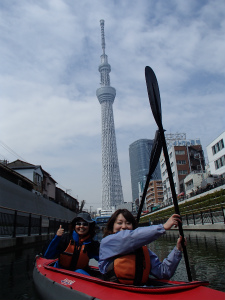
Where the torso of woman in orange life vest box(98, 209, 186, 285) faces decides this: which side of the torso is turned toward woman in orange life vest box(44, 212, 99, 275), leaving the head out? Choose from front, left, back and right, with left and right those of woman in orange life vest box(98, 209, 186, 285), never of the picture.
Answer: back

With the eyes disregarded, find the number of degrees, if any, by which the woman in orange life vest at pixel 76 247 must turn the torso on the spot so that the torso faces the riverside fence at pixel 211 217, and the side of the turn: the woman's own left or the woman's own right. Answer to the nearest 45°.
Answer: approximately 135° to the woman's own left

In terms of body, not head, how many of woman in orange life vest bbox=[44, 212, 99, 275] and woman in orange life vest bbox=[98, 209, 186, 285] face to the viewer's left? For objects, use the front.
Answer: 0

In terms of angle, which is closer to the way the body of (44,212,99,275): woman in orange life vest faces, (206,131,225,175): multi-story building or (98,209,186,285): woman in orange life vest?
the woman in orange life vest

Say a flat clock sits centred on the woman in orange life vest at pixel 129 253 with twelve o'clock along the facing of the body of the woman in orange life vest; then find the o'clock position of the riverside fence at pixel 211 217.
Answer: The riverside fence is roughly at 8 o'clock from the woman in orange life vest.

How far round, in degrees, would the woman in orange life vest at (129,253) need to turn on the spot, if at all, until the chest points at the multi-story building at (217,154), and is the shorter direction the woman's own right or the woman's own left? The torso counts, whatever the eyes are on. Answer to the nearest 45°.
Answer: approximately 135° to the woman's own left

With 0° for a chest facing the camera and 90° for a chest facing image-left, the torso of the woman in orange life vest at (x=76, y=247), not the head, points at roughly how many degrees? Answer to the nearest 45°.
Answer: approximately 0°

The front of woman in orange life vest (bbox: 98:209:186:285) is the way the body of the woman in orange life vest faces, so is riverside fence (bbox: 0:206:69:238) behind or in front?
behind

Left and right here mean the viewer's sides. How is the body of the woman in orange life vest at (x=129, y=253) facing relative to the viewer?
facing the viewer and to the right of the viewer
